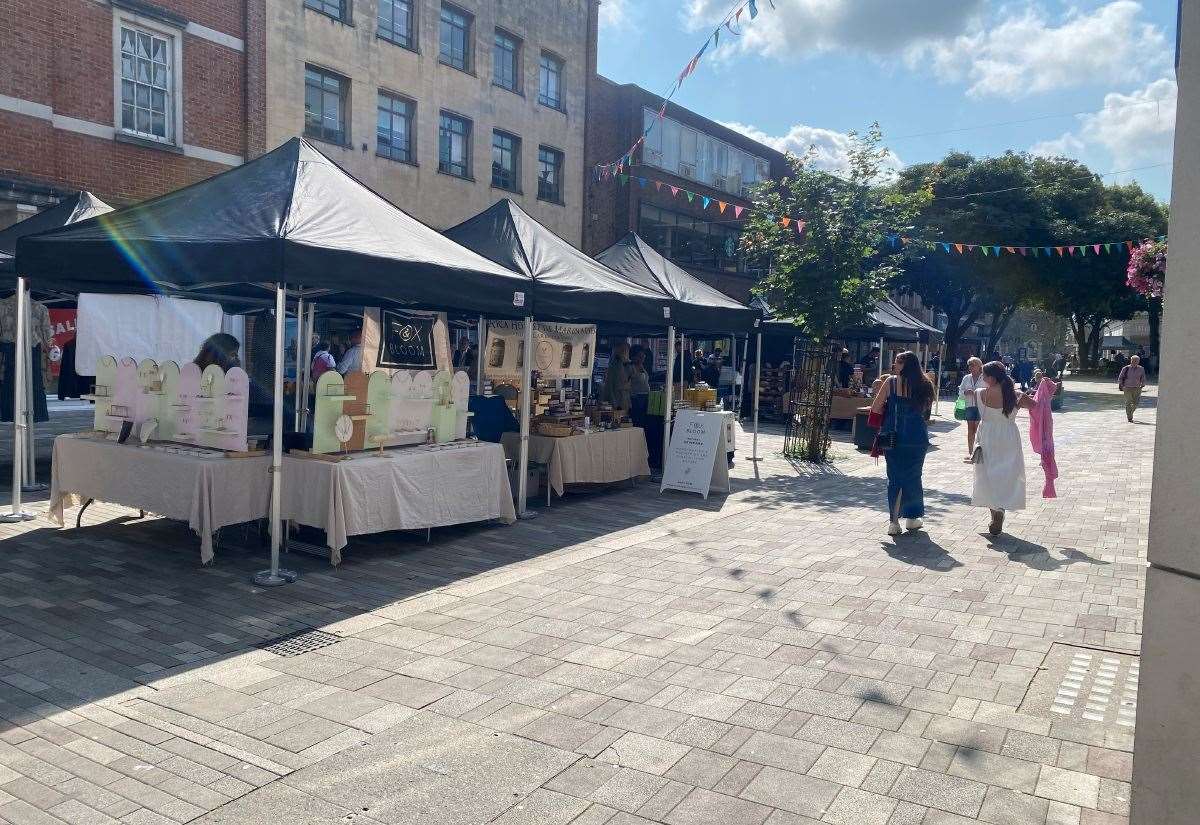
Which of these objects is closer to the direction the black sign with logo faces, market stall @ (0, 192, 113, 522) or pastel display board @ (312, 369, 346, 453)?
the pastel display board

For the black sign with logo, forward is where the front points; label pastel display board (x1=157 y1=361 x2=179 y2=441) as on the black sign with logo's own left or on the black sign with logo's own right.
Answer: on the black sign with logo's own right

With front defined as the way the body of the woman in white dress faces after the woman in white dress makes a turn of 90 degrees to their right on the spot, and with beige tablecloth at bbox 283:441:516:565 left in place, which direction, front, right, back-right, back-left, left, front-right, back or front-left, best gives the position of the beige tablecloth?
back-right

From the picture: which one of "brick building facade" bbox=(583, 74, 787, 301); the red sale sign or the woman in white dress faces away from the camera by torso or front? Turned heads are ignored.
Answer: the woman in white dress

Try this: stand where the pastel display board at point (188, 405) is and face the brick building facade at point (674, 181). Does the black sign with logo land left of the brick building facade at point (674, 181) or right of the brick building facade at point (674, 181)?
right

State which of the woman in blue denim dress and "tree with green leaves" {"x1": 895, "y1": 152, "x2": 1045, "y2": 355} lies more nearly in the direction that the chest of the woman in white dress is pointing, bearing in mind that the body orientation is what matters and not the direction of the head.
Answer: the tree with green leaves

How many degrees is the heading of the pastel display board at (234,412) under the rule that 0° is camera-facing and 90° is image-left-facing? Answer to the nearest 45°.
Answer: approximately 45°

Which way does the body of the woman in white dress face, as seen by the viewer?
away from the camera

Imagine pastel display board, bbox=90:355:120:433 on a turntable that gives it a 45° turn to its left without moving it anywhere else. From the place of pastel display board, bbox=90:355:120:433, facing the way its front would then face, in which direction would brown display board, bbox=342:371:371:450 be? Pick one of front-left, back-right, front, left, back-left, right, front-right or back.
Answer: front-left

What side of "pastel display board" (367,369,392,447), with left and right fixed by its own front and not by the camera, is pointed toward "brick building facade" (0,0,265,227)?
back

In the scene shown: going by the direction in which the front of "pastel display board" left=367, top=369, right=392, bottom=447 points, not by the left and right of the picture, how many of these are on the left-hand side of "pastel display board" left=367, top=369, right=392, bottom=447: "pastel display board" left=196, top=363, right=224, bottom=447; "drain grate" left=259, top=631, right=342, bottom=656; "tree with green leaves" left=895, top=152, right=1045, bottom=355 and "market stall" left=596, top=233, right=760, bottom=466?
2
